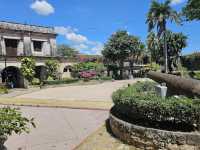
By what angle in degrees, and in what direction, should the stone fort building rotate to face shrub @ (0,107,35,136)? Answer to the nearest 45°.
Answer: approximately 45° to its right

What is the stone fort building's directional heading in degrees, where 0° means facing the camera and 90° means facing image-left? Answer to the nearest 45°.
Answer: approximately 315°

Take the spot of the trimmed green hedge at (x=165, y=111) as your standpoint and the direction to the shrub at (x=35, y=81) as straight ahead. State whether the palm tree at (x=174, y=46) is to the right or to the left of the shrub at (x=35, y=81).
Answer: right

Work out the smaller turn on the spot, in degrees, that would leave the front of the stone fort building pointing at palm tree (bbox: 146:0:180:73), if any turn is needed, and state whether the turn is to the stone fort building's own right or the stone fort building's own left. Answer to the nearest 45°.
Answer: approximately 45° to the stone fort building's own left

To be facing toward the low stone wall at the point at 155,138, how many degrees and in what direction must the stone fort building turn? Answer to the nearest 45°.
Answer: approximately 45° to its right

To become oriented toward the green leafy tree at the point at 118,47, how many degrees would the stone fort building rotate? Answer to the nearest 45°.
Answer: approximately 45° to its left
